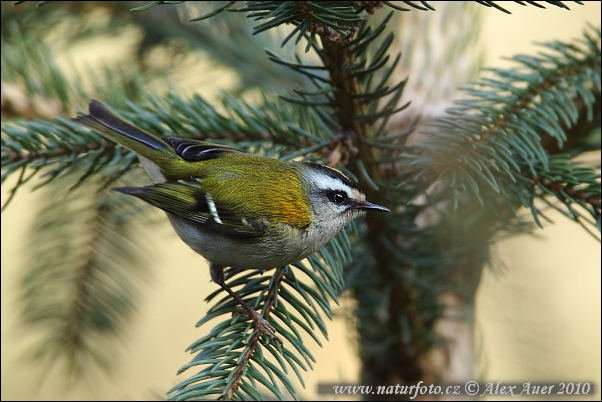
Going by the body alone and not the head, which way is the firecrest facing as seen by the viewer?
to the viewer's right
